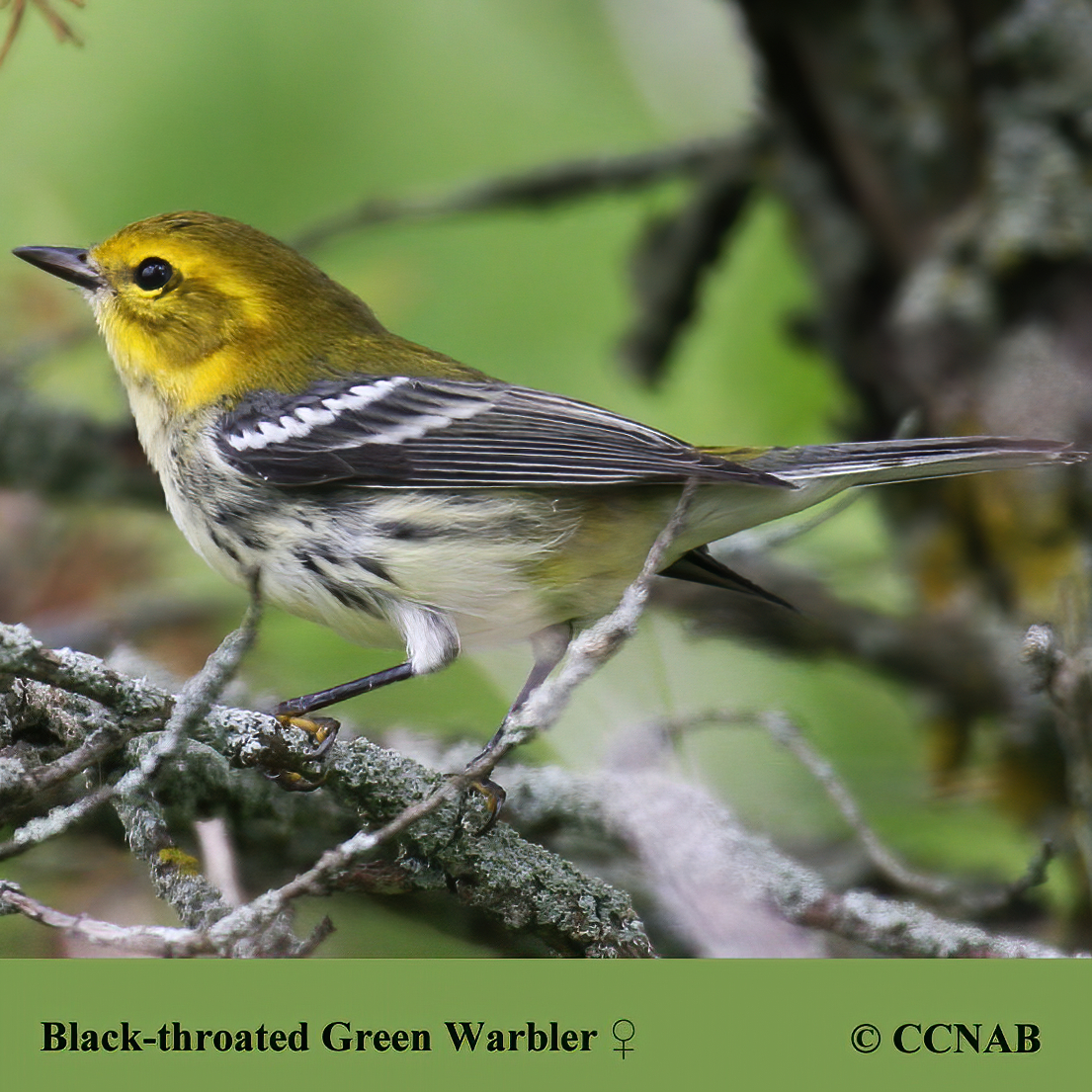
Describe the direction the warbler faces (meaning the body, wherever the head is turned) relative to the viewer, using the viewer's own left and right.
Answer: facing to the left of the viewer
